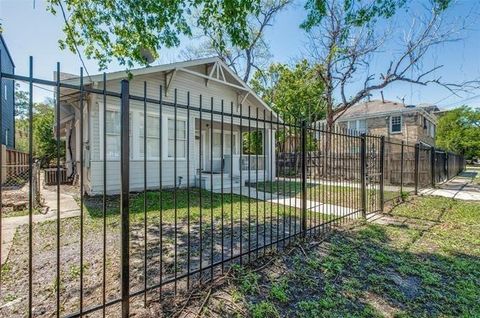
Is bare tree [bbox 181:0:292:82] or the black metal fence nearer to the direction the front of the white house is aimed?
the black metal fence

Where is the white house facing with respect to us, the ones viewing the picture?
facing the viewer and to the right of the viewer

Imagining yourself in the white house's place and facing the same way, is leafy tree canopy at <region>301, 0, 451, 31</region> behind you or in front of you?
in front

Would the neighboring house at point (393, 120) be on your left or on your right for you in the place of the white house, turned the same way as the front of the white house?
on your left

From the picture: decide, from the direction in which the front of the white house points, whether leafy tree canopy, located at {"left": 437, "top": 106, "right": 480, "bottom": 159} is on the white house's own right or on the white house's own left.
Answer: on the white house's own left

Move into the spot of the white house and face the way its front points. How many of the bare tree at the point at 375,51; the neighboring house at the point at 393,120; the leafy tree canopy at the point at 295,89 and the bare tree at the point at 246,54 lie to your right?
0

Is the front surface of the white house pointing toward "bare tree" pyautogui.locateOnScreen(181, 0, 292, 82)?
no

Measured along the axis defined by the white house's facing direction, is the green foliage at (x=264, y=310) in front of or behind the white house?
in front

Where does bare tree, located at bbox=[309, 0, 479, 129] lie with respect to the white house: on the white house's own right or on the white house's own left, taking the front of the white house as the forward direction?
on the white house's own left

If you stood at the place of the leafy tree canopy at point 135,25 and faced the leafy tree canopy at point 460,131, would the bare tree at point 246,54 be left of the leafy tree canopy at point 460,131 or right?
left

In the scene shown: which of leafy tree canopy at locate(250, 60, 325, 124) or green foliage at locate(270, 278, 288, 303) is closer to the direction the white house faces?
the green foliage

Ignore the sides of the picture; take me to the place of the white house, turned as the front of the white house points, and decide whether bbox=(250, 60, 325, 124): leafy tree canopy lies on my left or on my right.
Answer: on my left
